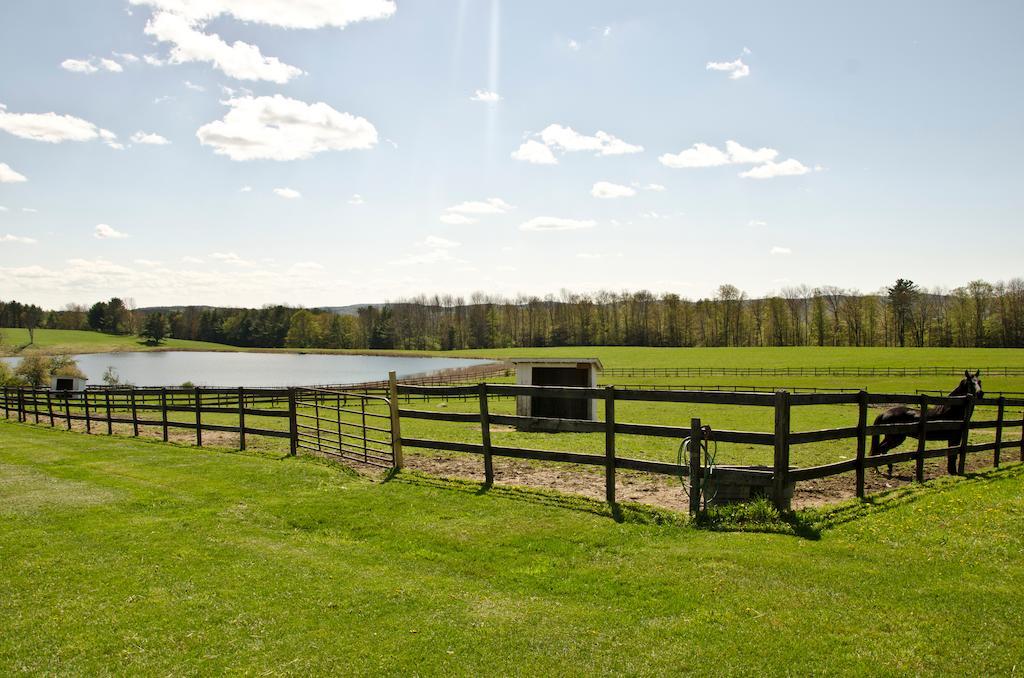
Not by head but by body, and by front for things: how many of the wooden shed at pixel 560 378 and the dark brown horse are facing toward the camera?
1

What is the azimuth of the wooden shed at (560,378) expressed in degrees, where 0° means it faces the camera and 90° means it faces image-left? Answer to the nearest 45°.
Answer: approximately 0°

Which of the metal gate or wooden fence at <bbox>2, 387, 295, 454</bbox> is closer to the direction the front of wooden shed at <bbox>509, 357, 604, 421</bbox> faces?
the metal gate

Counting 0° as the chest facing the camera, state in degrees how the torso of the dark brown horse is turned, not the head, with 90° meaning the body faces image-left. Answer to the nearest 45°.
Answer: approximately 270°

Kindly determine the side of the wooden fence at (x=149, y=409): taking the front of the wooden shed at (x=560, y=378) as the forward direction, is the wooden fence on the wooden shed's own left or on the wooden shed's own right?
on the wooden shed's own right

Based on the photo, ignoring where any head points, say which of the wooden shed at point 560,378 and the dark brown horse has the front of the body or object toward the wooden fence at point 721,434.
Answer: the wooden shed

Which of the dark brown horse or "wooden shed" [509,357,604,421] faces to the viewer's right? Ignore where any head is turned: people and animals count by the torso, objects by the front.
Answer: the dark brown horse
